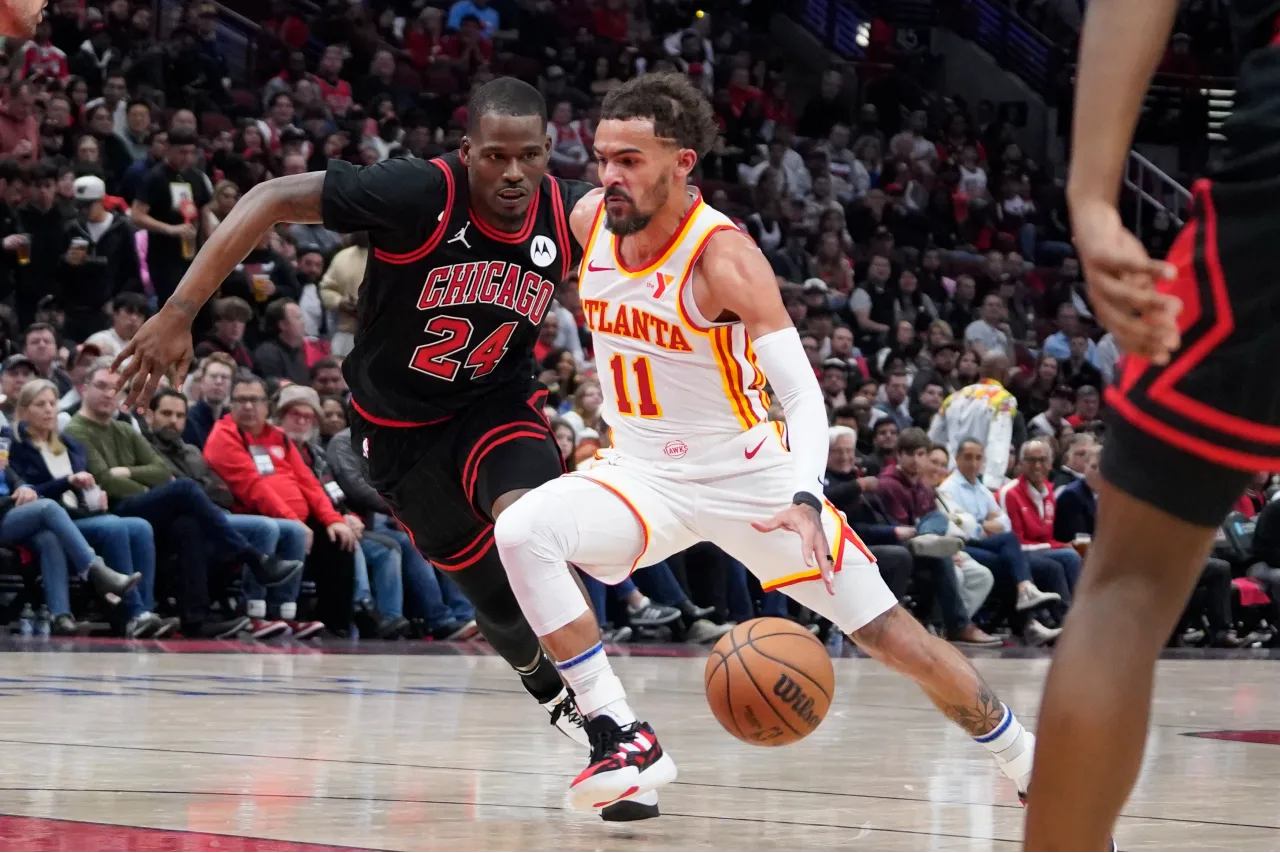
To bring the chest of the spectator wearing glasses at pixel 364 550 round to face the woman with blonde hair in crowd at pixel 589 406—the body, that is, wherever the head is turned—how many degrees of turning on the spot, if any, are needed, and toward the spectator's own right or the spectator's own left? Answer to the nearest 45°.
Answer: approximately 90° to the spectator's own left

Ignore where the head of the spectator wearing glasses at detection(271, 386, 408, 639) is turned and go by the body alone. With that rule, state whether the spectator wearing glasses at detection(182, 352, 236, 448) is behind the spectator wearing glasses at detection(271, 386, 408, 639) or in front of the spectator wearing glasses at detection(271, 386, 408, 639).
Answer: behind

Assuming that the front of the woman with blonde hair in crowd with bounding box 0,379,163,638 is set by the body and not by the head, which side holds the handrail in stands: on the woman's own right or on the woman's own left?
on the woman's own left

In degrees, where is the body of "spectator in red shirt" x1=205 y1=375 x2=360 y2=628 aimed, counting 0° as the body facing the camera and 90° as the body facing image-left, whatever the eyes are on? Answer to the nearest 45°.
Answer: approximately 315°

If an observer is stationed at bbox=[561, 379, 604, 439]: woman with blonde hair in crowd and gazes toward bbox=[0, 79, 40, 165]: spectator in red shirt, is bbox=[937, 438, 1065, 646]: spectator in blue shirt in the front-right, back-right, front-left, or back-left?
back-right

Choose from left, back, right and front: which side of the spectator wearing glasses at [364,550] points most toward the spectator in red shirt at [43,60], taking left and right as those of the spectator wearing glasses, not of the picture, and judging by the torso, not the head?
back

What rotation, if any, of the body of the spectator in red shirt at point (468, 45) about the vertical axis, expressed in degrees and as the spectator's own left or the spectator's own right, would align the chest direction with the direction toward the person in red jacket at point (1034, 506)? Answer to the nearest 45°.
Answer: approximately 45° to the spectator's own left

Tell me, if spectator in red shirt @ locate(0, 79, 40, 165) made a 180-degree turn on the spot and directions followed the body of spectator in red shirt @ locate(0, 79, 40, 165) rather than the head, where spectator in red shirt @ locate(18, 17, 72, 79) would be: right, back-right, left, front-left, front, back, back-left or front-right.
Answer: front-right

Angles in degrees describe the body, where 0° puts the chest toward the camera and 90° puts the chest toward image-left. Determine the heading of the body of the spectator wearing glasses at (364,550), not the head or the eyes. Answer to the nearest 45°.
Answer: approximately 315°

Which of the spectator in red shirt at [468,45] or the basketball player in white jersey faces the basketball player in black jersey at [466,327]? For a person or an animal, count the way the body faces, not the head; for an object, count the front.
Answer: the spectator in red shirt

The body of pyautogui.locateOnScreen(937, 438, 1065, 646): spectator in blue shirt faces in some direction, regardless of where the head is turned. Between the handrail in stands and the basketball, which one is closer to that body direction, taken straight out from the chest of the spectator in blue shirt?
the basketball
